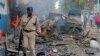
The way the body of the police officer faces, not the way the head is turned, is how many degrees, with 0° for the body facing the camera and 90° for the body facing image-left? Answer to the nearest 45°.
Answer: approximately 0°

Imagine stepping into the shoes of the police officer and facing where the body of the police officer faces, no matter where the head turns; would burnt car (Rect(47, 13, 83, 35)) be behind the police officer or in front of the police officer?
behind
